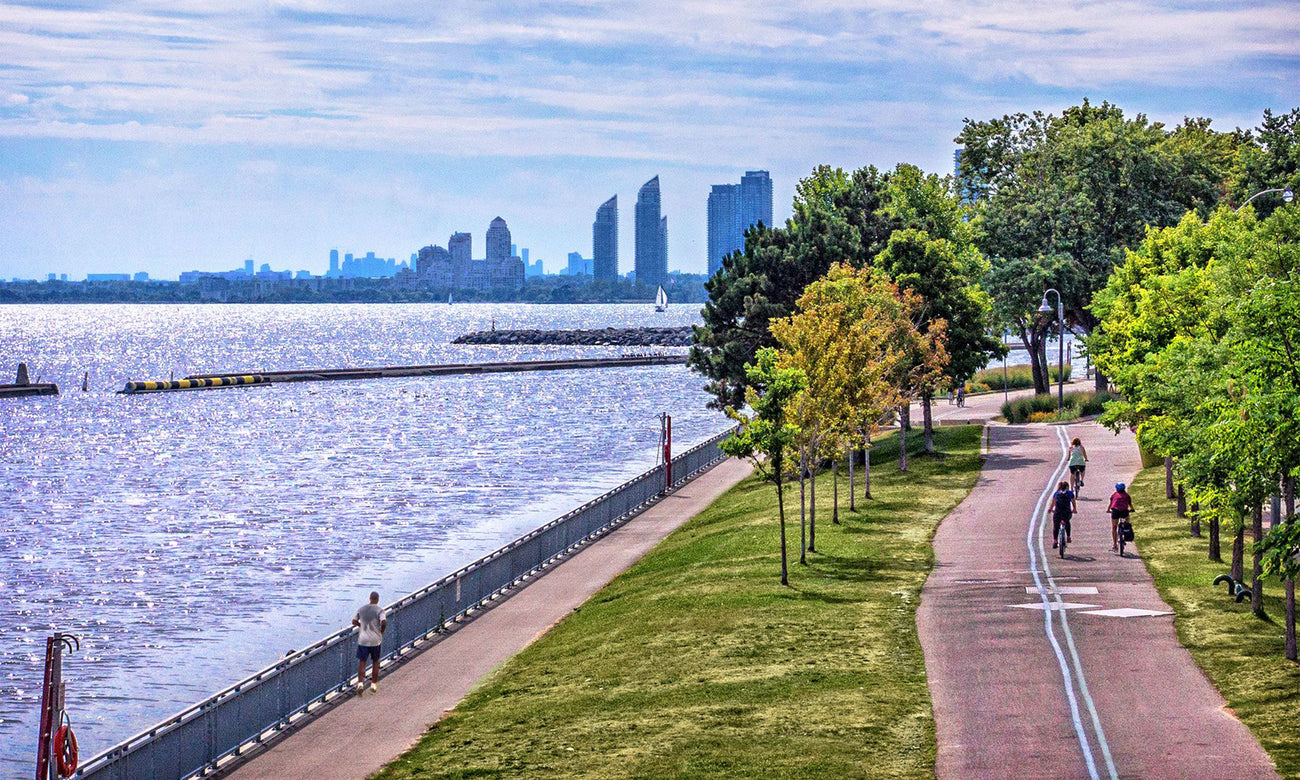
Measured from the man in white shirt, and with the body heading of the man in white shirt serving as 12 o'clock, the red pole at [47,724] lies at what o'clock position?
The red pole is roughly at 7 o'clock from the man in white shirt.

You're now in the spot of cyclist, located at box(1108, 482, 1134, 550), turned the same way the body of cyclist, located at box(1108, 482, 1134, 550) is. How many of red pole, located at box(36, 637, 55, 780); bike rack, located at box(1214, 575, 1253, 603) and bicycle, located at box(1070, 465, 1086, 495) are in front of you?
1

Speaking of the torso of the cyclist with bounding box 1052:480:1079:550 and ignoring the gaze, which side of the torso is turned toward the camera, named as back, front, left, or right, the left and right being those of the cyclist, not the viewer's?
back

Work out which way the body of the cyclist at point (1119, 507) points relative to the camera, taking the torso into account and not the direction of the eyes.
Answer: away from the camera

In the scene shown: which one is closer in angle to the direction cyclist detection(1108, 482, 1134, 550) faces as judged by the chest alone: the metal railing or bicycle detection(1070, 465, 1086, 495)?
the bicycle

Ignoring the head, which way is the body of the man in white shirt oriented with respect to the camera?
away from the camera

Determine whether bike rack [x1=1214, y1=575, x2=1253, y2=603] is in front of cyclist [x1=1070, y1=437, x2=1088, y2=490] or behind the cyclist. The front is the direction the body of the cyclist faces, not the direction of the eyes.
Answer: behind

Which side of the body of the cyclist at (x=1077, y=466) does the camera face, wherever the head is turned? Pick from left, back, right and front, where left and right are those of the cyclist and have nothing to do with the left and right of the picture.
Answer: back

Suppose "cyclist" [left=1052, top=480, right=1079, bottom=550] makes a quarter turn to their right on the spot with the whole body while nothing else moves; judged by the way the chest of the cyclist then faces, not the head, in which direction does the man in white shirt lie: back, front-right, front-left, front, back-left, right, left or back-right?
back-right

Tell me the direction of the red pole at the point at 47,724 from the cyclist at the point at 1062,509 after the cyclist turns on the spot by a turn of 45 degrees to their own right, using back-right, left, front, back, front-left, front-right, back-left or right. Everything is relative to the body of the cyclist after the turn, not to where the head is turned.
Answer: back

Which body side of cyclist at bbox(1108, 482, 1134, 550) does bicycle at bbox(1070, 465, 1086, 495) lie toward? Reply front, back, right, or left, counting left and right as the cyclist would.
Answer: front
